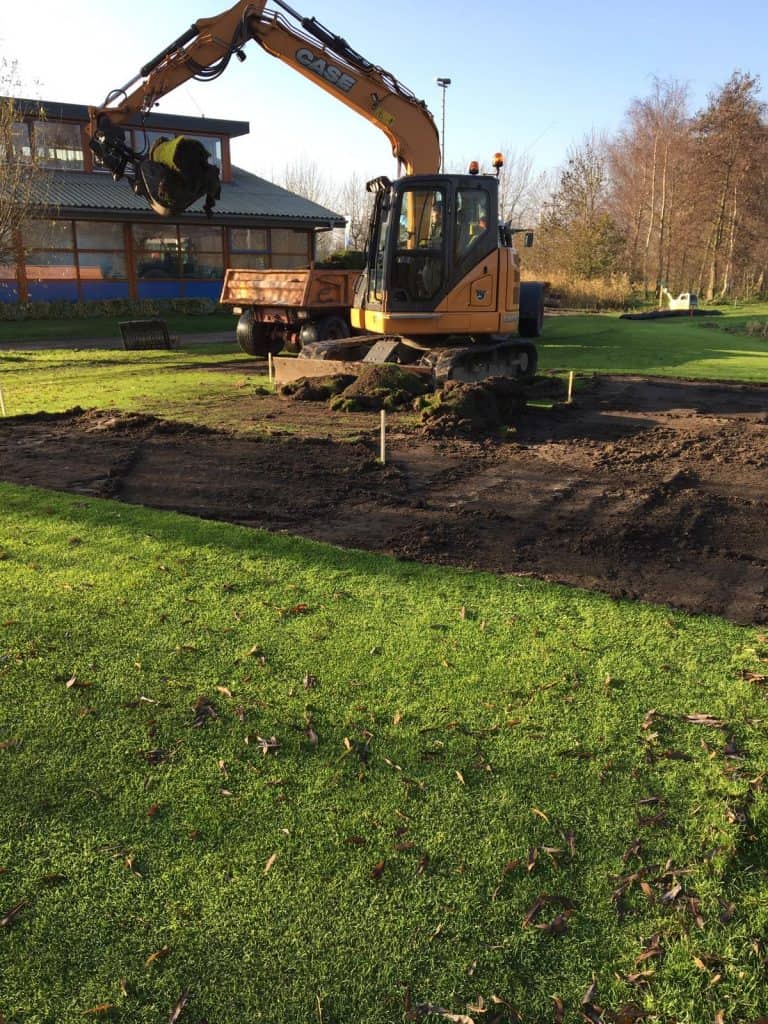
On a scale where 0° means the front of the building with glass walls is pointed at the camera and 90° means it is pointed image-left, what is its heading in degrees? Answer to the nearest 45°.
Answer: approximately 0°

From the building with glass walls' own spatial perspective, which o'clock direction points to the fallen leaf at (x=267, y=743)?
The fallen leaf is roughly at 12 o'clock from the building with glass walls.

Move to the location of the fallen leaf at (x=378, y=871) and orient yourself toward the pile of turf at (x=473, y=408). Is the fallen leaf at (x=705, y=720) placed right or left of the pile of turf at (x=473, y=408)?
right

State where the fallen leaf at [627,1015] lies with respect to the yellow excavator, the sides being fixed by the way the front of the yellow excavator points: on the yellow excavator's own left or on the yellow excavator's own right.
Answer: on the yellow excavator's own left

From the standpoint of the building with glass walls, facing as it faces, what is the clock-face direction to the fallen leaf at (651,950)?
The fallen leaf is roughly at 12 o'clock from the building with glass walls.
